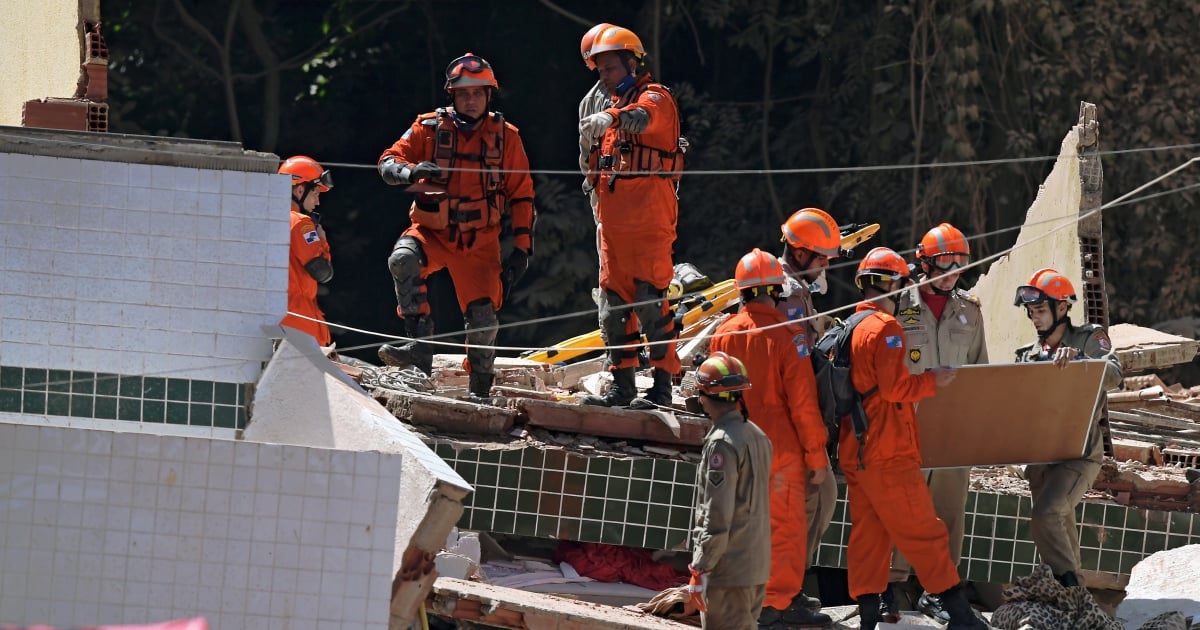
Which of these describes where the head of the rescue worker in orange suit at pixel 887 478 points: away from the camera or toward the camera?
away from the camera

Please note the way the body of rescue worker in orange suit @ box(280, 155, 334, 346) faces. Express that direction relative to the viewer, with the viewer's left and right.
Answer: facing to the right of the viewer

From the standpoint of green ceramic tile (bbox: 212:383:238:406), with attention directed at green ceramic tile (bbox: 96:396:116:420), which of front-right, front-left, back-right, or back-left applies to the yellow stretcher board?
back-right

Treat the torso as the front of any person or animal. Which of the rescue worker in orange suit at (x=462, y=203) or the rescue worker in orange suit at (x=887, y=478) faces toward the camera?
the rescue worker in orange suit at (x=462, y=203)

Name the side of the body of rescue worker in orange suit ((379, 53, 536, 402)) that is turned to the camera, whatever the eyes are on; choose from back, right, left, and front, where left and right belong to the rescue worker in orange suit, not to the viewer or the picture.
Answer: front

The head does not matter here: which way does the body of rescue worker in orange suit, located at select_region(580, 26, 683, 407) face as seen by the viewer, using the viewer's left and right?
facing the viewer and to the left of the viewer

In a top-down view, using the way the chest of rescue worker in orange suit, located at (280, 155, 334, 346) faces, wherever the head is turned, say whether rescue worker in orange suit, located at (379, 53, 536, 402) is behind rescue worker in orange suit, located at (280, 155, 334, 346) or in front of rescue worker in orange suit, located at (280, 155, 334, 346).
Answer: in front

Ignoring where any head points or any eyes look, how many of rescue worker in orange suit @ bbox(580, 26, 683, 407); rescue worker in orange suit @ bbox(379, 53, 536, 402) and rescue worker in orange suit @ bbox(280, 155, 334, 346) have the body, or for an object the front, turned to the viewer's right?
1

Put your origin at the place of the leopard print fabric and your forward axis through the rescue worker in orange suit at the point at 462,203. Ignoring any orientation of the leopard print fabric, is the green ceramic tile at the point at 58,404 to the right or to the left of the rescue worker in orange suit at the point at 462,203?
left

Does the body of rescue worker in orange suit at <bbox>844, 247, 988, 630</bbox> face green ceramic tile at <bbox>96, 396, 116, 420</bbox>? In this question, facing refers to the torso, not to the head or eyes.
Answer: no

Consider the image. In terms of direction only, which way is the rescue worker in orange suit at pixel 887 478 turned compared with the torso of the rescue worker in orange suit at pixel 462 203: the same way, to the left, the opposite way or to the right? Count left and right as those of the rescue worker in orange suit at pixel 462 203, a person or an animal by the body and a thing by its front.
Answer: to the left

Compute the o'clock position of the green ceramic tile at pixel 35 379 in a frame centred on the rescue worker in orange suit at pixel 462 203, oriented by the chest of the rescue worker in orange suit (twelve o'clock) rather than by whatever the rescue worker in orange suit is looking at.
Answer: The green ceramic tile is roughly at 1 o'clock from the rescue worker in orange suit.

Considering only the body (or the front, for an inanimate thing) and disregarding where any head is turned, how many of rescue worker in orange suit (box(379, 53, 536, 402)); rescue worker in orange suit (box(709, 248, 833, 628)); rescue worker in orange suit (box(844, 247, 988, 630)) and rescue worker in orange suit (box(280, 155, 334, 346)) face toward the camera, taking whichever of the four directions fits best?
1

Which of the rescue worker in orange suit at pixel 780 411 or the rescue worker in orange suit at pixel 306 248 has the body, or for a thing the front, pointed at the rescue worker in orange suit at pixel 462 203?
the rescue worker in orange suit at pixel 306 248

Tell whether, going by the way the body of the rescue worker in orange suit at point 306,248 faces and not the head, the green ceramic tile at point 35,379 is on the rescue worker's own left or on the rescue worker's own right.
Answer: on the rescue worker's own right

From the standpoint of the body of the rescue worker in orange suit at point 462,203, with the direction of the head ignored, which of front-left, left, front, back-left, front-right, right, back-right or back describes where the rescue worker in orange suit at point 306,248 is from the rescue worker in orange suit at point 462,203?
right

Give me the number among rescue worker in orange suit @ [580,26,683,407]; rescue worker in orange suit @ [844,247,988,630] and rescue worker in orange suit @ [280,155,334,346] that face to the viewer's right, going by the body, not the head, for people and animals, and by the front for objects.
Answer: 2

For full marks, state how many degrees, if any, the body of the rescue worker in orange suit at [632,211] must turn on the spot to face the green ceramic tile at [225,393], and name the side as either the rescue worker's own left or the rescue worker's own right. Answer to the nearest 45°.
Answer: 0° — they already face it

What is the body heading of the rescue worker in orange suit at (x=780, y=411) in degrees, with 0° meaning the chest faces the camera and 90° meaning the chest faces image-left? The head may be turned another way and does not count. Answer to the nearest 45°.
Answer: approximately 225°

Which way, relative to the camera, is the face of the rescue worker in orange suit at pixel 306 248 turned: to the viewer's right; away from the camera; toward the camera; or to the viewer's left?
to the viewer's right
